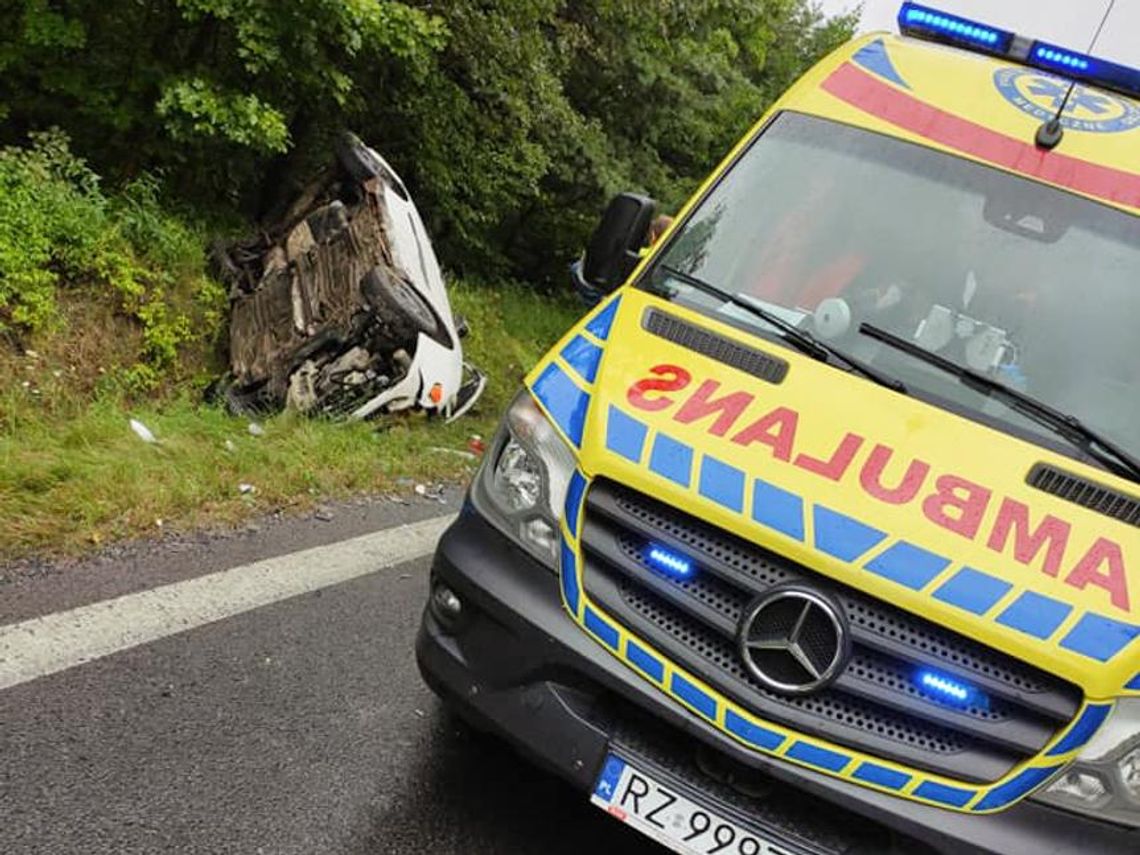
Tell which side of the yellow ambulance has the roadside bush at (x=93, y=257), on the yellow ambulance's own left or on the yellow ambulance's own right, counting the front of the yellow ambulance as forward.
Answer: on the yellow ambulance's own right

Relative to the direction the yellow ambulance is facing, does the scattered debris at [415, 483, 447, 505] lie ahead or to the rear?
to the rear

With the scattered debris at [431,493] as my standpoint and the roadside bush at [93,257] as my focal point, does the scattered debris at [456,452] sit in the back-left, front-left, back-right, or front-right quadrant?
front-right

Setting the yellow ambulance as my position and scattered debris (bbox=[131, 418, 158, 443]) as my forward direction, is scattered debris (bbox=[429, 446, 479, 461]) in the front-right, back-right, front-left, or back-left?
front-right

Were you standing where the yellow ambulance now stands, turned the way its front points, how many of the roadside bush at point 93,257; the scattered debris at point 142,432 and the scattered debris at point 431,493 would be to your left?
0

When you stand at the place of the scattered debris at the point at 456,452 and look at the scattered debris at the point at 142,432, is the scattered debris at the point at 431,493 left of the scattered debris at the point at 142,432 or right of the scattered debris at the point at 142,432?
left

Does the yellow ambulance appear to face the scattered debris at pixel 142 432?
no

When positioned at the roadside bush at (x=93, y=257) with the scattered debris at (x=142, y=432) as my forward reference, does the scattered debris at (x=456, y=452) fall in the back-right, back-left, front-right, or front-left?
front-left

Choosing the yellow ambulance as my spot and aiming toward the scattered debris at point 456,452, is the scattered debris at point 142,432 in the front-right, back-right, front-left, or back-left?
front-left

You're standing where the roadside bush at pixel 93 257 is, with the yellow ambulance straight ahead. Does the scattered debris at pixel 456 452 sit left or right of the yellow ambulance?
left

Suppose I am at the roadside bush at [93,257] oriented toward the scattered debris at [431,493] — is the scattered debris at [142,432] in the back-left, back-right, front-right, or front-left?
front-right

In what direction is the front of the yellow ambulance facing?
toward the camera

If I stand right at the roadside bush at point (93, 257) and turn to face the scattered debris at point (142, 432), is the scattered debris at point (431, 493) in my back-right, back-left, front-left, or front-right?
front-left

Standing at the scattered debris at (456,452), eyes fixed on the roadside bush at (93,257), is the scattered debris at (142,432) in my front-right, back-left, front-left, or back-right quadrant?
front-left

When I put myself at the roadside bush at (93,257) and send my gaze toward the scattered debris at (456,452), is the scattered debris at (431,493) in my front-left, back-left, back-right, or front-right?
front-right

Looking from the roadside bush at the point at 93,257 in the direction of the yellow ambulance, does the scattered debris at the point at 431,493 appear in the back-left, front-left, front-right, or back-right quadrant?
front-left
